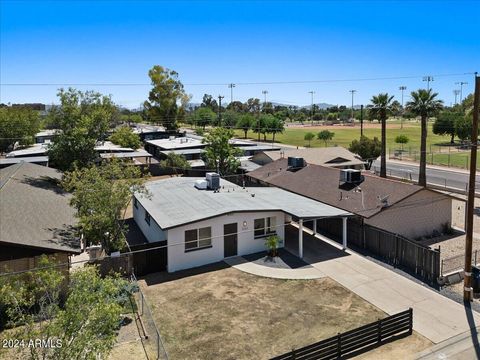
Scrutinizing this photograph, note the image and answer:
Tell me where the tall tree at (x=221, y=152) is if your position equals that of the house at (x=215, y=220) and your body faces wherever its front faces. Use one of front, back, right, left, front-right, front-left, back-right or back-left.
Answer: back-left

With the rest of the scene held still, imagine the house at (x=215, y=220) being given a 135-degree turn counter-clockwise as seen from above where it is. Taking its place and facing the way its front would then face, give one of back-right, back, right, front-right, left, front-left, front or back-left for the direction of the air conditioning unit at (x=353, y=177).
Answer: front-right

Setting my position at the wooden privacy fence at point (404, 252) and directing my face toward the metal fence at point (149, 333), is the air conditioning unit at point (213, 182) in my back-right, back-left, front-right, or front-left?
front-right

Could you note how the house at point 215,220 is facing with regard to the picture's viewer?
facing the viewer and to the right of the viewer

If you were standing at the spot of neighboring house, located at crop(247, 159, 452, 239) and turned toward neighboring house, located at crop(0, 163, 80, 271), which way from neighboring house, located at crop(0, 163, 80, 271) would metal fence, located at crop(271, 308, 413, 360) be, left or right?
left

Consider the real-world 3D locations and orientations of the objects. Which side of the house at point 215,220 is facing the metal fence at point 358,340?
front

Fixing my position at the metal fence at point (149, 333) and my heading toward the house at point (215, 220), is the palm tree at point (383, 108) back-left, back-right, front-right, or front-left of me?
front-right

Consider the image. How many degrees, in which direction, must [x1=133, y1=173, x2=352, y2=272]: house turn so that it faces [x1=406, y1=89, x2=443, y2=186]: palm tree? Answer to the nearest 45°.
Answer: approximately 90° to its left

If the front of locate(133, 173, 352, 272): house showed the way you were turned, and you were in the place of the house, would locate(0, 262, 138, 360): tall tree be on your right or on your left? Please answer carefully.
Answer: on your right

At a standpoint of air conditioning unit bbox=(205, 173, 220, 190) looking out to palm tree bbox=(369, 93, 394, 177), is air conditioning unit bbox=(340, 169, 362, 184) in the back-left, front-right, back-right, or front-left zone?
front-right

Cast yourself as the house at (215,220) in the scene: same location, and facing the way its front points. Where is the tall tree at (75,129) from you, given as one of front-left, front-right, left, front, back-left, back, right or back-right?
back

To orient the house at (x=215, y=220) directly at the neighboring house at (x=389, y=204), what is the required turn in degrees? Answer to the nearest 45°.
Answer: approximately 45° to its left

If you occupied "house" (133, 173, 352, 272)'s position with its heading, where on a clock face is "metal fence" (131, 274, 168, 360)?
The metal fence is roughly at 2 o'clock from the house.
